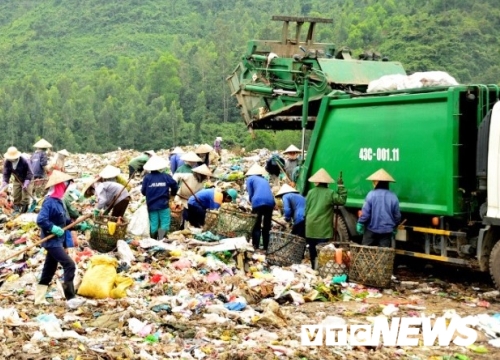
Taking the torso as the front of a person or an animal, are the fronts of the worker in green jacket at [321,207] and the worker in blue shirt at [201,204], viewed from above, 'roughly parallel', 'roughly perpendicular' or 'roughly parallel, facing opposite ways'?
roughly perpendicular

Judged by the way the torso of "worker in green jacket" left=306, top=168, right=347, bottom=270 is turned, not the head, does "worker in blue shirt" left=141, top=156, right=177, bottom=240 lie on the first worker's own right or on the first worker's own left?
on the first worker's own left

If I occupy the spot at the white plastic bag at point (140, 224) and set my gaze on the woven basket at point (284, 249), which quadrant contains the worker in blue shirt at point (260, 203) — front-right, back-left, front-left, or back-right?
front-left

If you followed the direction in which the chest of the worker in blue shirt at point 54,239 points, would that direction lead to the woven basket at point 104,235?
no

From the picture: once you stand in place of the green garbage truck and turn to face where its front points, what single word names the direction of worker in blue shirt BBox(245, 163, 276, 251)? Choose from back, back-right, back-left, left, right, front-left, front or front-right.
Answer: back

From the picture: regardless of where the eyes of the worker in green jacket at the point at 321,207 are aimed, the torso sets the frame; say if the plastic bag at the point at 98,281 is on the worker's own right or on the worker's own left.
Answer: on the worker's own left

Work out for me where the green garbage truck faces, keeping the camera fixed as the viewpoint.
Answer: facing the viewer and to the right of the viewer

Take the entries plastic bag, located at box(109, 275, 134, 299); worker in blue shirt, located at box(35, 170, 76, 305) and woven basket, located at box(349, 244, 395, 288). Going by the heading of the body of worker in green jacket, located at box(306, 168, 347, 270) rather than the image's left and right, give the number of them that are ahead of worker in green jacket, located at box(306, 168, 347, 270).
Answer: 0

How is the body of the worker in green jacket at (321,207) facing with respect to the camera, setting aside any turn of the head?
away from the camera

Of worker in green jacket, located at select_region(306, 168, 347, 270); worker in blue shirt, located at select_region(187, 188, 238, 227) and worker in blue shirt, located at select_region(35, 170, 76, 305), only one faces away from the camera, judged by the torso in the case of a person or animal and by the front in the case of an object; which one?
the worker in green jacket
